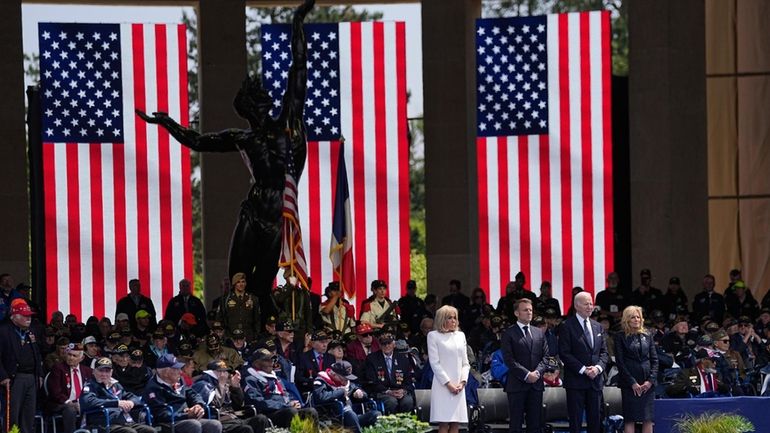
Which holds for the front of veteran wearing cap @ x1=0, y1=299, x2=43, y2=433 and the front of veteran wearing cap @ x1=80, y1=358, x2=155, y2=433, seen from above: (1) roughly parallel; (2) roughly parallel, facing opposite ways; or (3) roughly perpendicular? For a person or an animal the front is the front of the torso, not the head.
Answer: roughly parallel

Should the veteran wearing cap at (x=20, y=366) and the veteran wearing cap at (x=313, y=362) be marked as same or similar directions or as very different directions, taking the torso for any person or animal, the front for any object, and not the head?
same or similar directions

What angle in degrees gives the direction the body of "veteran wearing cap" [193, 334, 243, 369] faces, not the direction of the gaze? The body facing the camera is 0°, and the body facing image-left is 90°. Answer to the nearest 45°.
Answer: approximately 315°

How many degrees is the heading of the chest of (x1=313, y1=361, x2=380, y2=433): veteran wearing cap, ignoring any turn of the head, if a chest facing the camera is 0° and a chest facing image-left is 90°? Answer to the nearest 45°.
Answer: approximately 315°

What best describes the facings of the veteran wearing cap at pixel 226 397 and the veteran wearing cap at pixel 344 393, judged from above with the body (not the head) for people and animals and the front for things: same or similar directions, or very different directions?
same or similar directions

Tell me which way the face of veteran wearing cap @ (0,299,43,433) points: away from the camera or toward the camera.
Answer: toward the camera

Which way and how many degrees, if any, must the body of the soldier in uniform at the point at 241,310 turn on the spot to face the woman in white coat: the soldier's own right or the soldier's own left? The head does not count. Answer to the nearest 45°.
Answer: approximately 45° to the soldier's own left

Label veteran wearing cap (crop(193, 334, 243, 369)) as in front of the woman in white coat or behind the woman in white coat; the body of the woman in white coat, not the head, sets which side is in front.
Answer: behind

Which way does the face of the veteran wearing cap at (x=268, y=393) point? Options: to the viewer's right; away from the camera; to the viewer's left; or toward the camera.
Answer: to the viewer's right

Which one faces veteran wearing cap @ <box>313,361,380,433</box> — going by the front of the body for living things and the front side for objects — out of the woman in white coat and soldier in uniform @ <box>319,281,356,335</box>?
the soldier in uniform

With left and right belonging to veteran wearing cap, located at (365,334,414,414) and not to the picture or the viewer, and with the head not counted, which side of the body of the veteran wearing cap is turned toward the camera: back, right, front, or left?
front

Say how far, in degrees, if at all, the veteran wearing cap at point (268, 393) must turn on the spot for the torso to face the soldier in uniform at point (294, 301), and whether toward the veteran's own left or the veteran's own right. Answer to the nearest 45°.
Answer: approximately 135° to the veteran's own left

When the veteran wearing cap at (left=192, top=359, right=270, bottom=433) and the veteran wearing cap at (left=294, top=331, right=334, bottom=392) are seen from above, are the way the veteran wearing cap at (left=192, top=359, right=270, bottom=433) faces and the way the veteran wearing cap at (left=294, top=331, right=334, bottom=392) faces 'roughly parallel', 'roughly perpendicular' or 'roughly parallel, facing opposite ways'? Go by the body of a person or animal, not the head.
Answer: roughly parallel
